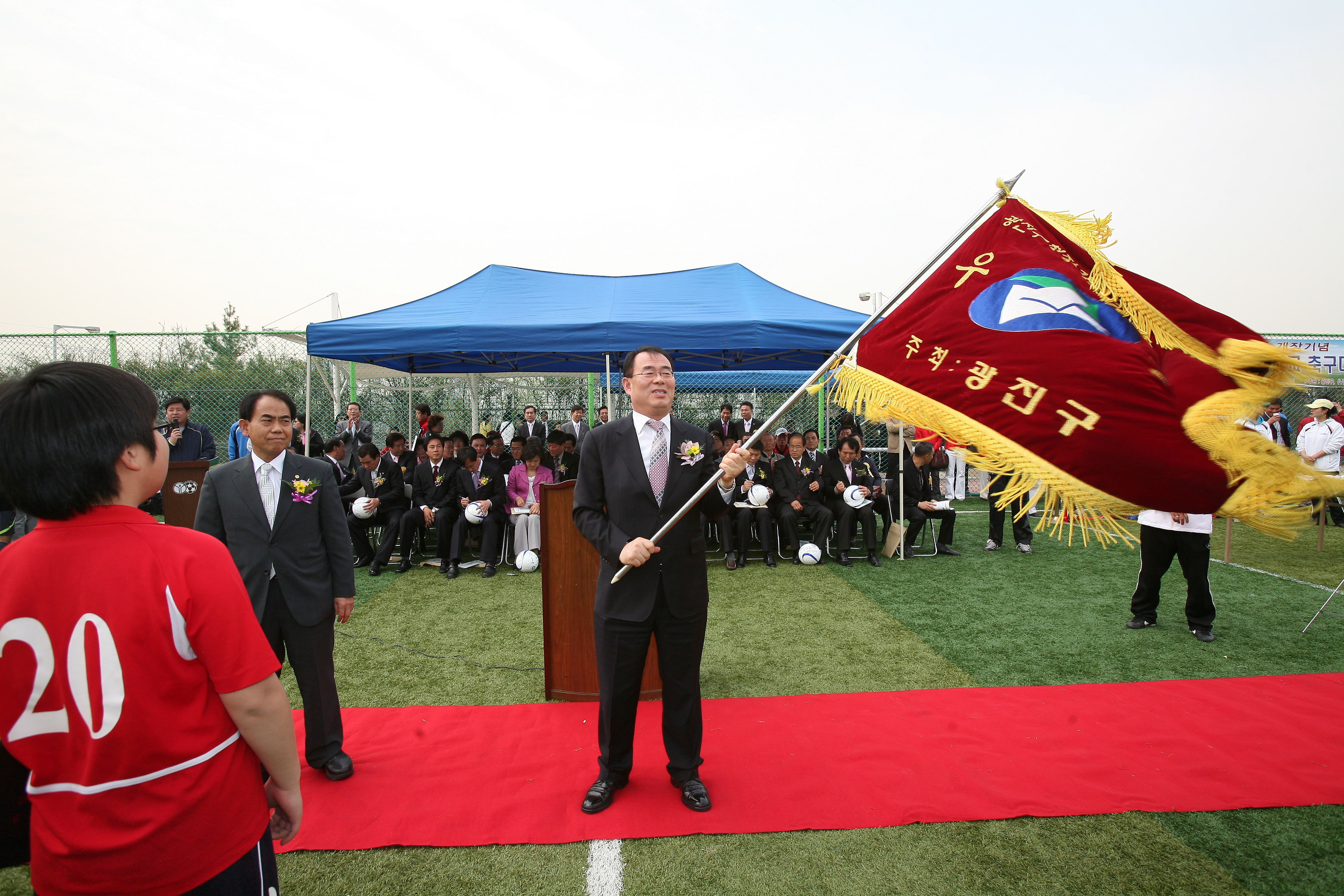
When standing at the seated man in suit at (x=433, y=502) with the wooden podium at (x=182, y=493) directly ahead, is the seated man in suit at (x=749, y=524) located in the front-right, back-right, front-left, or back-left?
back-left

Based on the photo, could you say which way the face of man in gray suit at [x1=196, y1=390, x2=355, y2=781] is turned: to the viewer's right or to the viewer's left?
to the viewer's right

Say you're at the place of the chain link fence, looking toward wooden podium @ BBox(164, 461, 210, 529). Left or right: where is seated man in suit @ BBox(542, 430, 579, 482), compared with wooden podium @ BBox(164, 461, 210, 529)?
left

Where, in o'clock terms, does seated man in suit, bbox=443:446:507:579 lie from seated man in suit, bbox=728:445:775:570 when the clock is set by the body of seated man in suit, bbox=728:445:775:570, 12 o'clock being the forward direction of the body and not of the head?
seated man in suit, bbox=443:446:507:579 is roughly at 3 o'clock from seated man in suit, bbox=728:445:775:570.

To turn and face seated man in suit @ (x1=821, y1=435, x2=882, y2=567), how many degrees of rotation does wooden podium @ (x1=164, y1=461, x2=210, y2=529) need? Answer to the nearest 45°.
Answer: approximately 90° to its left

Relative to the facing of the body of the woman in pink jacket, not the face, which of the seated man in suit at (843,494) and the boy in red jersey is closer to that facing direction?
the boy in red jersey

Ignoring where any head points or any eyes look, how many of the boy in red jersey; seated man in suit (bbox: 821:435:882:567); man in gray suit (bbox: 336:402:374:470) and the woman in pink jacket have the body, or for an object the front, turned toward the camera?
3

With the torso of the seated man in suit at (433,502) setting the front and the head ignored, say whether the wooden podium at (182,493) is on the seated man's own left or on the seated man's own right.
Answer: on the seated man's own right

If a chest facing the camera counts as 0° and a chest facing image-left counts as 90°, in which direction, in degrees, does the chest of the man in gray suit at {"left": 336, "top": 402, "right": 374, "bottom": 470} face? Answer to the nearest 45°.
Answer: approximately 0°

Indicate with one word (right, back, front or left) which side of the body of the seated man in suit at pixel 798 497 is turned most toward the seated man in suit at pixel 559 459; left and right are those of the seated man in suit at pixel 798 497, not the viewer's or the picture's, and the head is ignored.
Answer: right

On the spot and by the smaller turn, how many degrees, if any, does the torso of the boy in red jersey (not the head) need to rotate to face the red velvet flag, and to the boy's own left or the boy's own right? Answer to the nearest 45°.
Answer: approximately 45° to the boy's own right
